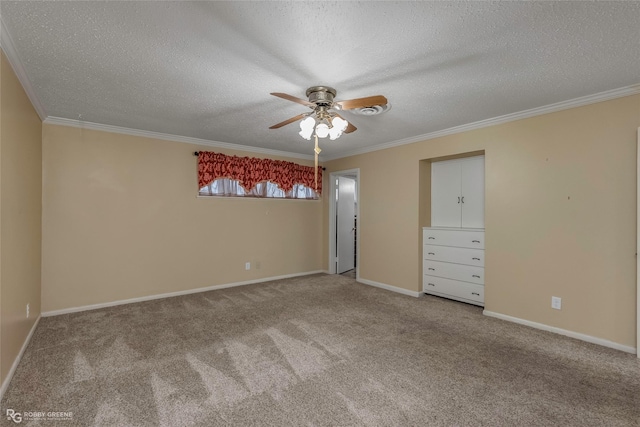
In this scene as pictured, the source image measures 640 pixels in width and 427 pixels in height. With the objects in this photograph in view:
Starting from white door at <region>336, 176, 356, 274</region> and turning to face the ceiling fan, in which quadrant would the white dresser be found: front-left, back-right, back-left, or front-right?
front-left

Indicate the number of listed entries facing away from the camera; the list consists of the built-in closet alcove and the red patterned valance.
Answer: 0

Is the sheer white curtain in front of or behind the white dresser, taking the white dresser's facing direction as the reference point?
in front

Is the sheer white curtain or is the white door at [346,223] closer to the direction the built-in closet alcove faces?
the sheer white curtain

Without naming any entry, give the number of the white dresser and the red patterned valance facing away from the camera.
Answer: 0

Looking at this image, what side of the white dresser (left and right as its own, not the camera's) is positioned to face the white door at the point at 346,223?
right

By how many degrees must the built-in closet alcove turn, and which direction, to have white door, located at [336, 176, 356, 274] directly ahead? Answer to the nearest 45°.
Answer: approximately 90° to its right

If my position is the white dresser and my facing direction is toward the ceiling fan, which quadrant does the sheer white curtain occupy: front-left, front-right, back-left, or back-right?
front-right

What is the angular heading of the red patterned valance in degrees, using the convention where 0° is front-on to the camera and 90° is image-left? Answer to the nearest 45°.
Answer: approximately 315°

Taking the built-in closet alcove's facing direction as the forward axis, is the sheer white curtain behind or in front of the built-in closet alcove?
in front

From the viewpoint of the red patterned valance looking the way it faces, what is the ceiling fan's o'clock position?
The ceiling fan is roughly at 1 o'clock from the red patterned valance.

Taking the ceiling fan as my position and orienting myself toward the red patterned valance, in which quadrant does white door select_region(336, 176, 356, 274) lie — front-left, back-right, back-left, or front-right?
front-right

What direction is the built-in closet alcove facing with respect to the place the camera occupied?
facing the viewer and to the left of the viewer

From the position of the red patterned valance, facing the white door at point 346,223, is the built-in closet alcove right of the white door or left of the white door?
right
